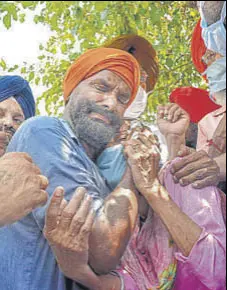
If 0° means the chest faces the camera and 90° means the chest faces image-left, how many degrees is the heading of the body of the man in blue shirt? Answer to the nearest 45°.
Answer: approximately 315°

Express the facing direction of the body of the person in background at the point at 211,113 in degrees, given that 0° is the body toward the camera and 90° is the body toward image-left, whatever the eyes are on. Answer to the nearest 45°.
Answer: approximately 45°

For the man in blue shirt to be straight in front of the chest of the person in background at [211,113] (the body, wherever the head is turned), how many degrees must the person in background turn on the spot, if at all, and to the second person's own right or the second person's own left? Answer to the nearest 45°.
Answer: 0° — they already face them

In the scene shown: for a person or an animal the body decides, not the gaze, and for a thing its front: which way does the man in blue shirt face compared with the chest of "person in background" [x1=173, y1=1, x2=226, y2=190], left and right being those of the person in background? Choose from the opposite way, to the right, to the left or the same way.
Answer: to the left
